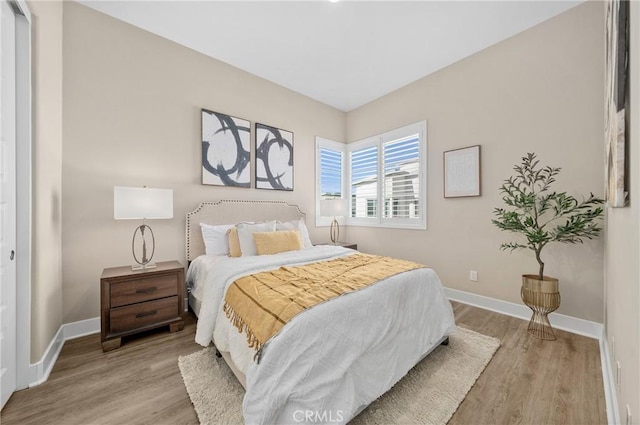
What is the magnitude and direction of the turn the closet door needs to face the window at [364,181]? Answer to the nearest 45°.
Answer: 0° — it already faces it

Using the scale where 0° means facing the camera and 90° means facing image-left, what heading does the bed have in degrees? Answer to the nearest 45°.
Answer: approximately 315°

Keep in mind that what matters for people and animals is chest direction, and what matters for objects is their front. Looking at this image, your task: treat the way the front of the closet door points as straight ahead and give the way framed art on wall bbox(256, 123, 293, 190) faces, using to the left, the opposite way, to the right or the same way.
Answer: to the right

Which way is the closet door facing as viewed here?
to the viewer's right

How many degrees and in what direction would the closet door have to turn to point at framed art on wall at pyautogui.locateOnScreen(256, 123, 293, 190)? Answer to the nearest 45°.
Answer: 0° — it already faces it

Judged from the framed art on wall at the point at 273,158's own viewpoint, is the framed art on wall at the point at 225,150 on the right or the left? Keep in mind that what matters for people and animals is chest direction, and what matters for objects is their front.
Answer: on its right

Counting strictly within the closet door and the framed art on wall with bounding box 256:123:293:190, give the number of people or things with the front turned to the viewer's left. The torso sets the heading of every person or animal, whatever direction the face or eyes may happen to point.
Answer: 0

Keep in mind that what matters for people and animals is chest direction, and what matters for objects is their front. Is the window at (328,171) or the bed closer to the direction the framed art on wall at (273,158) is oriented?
the bed

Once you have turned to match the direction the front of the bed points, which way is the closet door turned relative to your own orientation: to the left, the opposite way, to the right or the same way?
to the left
